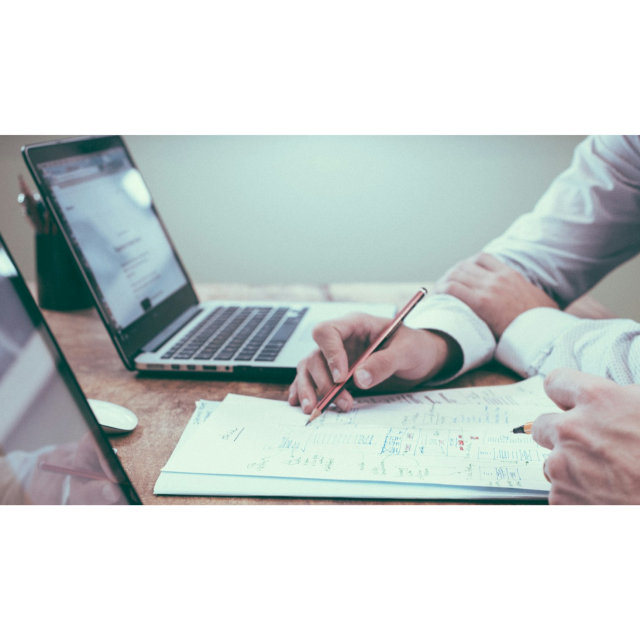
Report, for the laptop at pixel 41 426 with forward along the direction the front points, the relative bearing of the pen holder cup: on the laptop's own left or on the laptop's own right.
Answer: on the laptop's own left

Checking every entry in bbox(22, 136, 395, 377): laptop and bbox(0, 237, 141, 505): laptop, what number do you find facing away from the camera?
0

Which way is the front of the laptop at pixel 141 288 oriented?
to the viewer's right

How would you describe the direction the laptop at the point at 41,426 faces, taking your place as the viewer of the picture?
facing the viewer and to the right of the viewer
